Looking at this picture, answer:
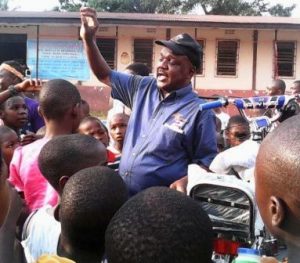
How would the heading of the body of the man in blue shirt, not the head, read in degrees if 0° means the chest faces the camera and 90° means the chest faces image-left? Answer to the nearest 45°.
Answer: approximately 45°

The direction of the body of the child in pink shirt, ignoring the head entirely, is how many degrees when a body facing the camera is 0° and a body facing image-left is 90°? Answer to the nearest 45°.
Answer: approximately 225°

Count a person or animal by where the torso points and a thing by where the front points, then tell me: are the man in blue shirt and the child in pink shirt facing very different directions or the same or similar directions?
very different directions

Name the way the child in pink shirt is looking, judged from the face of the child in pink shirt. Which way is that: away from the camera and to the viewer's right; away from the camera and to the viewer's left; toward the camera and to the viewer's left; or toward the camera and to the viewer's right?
away from the camera and to the viewer's right
